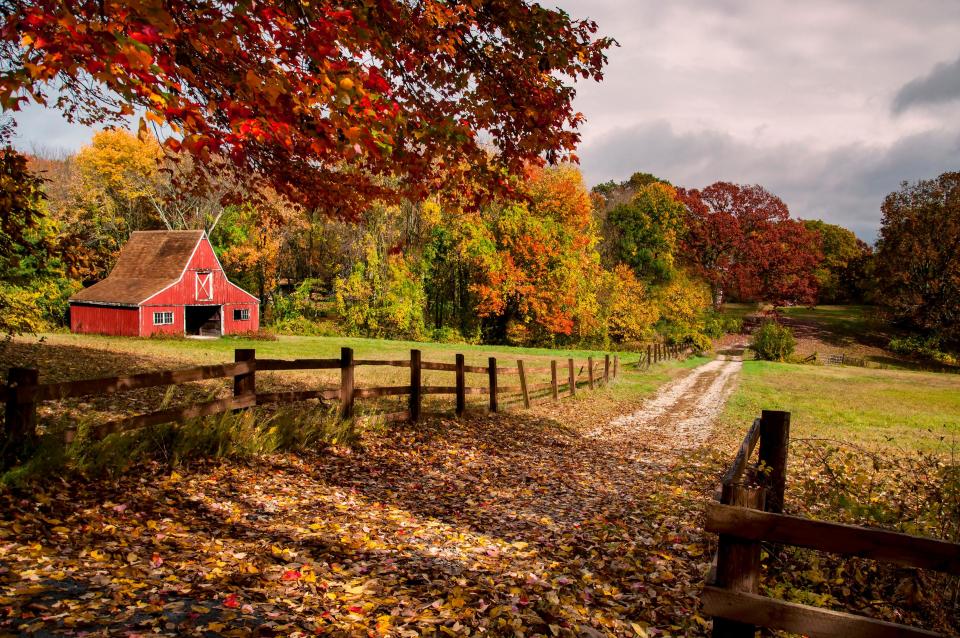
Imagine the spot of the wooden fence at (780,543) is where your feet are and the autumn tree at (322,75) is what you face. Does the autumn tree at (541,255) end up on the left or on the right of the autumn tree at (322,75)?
right

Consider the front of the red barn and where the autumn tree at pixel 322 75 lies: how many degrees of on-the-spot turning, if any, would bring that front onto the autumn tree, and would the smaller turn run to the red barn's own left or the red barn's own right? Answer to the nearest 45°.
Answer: approximately 45° to the red barn's own right

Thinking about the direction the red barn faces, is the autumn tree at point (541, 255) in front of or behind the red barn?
in front

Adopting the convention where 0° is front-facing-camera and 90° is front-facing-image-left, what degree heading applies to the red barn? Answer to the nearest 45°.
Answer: approximately 315°

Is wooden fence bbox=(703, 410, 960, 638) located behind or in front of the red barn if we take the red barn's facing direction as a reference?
in front

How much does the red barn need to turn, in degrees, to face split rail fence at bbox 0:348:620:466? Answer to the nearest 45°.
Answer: approximately 45° to its right
